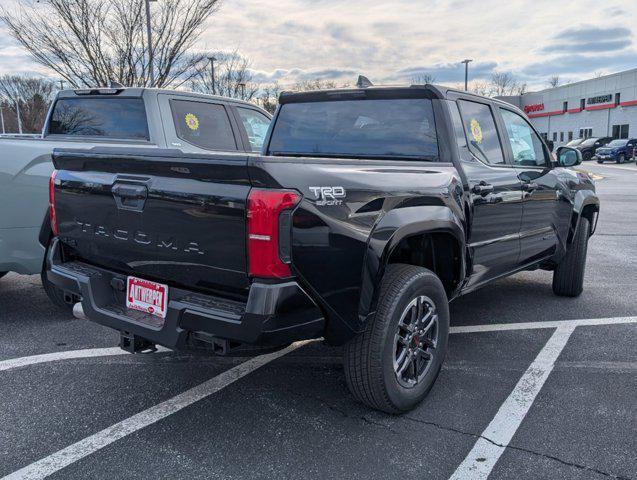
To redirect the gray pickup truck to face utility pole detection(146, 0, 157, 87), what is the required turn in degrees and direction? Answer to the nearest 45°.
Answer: approximately 45° to its left

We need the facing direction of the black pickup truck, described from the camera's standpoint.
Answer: facing away from the viewer and to the right of the viewer

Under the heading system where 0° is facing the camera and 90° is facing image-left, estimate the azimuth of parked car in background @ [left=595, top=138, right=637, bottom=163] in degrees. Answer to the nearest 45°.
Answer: approximately 45°

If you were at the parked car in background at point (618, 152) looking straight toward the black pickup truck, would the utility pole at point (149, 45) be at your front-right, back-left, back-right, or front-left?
front-right

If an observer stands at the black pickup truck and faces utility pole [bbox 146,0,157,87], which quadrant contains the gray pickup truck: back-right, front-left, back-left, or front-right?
front-left

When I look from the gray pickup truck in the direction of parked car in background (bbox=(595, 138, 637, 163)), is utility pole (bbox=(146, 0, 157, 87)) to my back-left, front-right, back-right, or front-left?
front-left

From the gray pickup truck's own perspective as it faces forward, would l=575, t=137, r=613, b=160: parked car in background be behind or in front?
in front

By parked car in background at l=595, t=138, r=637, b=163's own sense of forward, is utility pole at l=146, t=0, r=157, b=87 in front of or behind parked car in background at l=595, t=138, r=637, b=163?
in front

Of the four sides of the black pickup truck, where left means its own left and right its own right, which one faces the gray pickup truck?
left

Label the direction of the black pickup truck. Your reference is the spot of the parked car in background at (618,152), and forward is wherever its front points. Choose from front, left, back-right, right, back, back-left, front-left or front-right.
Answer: front-left

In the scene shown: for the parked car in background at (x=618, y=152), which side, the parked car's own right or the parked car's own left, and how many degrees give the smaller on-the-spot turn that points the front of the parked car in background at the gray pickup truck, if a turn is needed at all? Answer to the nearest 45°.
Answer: approximately 45° to the parked car's own left

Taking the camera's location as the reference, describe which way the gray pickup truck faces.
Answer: facing away from the viewer and to the right of the viewer

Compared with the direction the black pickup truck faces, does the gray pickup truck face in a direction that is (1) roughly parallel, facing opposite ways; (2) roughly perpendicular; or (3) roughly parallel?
roughly parallel
